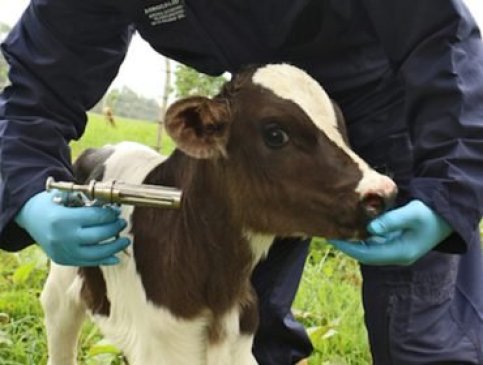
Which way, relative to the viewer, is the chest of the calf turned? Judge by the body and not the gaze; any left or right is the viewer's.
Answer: facing the viewer and to the right of the viewer

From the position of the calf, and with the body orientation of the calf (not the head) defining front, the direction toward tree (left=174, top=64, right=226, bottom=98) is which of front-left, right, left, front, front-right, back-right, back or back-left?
back-left
